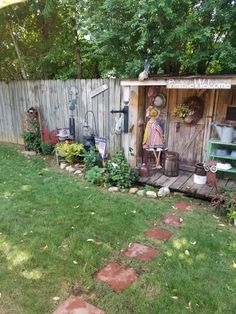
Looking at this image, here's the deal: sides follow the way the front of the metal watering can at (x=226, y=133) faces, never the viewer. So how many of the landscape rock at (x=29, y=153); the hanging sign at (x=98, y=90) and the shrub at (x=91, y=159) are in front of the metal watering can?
3

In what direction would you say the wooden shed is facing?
toward the camera

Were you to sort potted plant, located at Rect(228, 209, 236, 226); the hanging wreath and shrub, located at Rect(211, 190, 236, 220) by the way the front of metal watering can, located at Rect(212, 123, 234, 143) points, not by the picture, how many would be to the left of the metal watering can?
2

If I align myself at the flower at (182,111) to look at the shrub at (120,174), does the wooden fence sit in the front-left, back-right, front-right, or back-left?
front-right

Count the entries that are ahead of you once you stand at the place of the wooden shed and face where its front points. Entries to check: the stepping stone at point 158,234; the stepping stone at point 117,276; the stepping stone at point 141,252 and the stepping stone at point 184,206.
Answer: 4

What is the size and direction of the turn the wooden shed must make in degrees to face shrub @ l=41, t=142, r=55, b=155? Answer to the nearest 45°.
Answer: approximately 90° to its right

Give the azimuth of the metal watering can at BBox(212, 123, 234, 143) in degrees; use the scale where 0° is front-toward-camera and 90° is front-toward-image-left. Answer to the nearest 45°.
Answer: approximately 90°

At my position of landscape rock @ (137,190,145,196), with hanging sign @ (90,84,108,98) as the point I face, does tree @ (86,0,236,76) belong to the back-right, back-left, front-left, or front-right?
front-right

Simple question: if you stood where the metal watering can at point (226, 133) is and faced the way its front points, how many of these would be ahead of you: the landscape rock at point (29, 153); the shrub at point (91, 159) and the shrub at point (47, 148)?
3

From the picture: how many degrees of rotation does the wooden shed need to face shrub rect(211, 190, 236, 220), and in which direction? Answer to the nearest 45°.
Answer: approximately 45° to its left

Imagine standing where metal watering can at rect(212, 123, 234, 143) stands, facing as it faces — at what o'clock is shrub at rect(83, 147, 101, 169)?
The shrub is roughly at 12 o'clock from the metal watering can.

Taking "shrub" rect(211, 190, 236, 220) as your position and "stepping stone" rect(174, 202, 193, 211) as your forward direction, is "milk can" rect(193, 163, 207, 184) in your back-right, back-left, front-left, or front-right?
front-right

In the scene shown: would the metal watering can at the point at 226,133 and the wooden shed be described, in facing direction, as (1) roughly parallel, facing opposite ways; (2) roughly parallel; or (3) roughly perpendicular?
roughly perpendicular

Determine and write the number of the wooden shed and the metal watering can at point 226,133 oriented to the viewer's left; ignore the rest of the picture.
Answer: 1

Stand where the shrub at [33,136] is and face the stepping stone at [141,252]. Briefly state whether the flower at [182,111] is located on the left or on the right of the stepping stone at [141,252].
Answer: left

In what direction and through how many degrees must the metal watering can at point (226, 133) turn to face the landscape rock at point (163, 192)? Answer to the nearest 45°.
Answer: approximately 45° to its left

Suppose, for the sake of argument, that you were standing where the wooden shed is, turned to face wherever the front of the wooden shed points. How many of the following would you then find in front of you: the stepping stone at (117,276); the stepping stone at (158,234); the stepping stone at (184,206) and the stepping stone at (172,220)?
4
